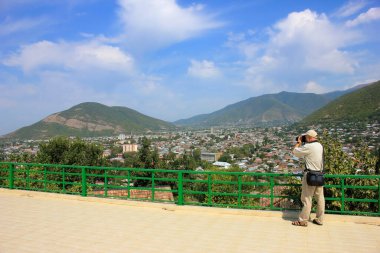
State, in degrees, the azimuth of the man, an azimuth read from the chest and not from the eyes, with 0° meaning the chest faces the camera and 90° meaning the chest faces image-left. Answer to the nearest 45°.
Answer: approximately 135°
